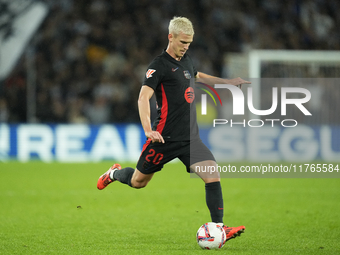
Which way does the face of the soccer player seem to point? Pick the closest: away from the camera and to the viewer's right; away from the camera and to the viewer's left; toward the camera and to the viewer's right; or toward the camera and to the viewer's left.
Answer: toward the camera and to the viewer's right

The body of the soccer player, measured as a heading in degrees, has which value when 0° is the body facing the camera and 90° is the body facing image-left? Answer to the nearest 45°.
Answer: approximately 315°
